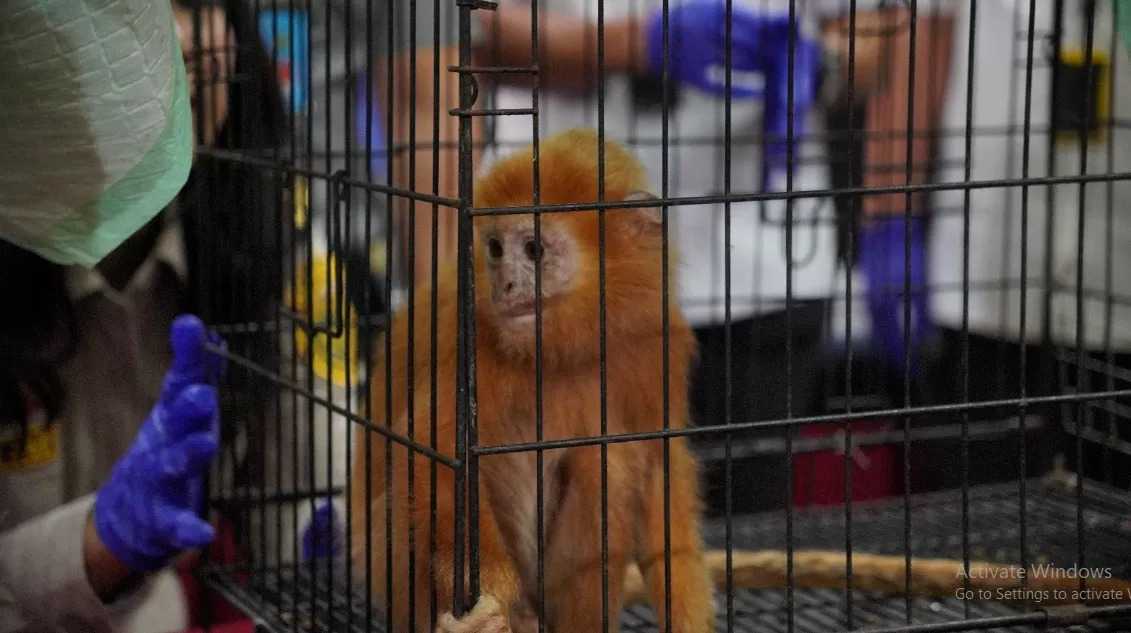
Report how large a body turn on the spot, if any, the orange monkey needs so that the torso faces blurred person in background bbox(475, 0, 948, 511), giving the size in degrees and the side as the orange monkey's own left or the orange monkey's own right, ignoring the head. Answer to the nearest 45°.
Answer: approximately 135° to the orange monkey's own right

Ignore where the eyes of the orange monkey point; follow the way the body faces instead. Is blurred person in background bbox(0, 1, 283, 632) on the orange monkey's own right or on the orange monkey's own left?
on the orange monkey's own right

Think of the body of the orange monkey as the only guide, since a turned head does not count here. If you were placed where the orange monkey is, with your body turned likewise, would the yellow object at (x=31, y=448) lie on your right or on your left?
on your right

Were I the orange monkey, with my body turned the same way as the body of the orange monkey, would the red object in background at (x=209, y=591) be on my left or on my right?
on my right

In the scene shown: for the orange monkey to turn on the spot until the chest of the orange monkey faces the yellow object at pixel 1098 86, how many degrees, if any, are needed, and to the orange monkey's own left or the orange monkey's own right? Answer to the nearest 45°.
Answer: approximately 180°

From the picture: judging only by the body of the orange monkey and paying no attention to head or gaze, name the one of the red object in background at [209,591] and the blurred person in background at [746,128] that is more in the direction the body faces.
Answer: the red object in background

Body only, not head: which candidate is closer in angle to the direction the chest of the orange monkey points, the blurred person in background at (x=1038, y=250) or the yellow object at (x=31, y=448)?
the yellow object

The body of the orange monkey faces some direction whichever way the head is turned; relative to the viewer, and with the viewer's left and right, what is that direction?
facing the viewer and to the left of the viewer
